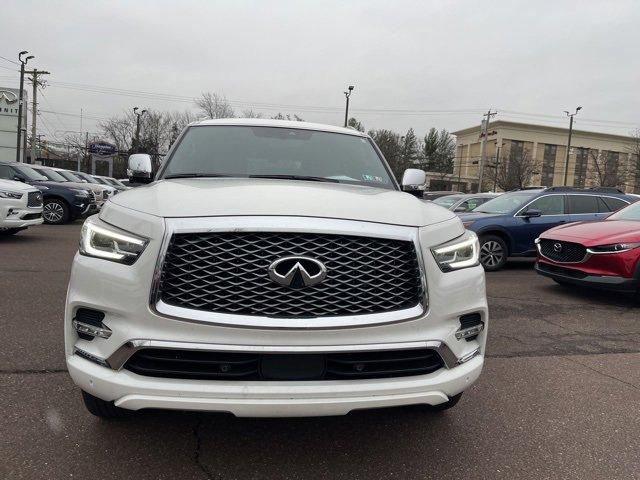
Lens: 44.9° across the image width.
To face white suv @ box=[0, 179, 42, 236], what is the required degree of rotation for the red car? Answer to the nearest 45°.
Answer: approximately 45° to its right

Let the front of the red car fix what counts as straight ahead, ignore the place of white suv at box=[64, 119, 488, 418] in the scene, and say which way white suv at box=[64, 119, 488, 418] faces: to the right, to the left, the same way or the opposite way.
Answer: to the left

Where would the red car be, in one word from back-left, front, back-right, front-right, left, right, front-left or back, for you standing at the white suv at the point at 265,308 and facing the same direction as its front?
back-left

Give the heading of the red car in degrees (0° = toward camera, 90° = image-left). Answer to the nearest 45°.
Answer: approximately 45°

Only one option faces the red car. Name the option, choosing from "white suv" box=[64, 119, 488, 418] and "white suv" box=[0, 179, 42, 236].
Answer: "white suv" box=[0, 179, 42, 236]

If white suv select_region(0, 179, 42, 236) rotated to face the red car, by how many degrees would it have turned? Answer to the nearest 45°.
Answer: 0° — it already faces it

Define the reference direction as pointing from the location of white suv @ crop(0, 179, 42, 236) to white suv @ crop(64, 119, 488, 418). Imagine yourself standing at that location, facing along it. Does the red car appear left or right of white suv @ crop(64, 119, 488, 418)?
left

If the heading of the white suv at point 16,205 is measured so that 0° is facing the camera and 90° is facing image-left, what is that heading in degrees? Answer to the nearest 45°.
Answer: approximately 315°

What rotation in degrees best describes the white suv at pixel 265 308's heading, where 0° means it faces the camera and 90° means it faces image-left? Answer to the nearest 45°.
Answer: approximately 0°

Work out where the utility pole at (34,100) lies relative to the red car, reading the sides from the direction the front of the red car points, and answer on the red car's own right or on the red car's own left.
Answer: on the red car's own right
